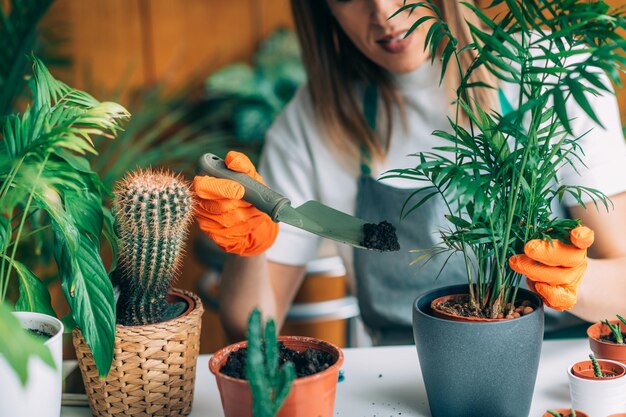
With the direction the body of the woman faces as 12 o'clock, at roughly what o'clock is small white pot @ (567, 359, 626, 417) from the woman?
The small white pot is roughly at 11 o'clock from the woman.

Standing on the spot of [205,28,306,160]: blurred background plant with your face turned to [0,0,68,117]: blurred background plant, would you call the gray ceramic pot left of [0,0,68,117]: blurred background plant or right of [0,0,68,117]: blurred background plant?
left

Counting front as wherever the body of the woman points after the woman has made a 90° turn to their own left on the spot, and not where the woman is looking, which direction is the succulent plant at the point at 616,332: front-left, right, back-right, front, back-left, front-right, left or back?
front-right

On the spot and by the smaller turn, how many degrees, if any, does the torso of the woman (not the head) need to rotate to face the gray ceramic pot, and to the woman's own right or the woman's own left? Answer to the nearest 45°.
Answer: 0° — they already face it

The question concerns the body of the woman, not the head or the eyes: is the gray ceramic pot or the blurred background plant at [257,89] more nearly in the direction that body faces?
the gray ceramic pot

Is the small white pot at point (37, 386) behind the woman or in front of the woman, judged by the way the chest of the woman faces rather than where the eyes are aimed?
in front

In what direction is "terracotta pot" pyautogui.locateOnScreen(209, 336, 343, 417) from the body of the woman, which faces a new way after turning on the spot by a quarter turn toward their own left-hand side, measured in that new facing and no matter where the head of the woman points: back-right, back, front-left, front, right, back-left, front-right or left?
right

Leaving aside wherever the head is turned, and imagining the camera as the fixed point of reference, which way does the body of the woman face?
toward the camera

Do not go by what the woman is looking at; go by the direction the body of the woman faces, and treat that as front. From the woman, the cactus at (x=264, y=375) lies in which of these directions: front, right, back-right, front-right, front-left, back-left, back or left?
front

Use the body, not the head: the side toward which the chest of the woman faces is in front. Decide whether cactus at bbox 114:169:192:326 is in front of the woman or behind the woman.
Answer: in front

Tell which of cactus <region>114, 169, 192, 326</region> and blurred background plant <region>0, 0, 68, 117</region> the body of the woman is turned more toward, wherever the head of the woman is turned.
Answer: the cactus

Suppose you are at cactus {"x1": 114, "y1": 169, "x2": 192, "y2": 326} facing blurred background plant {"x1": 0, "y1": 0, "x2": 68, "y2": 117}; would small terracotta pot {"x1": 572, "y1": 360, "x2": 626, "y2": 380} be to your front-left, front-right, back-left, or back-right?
back-right
